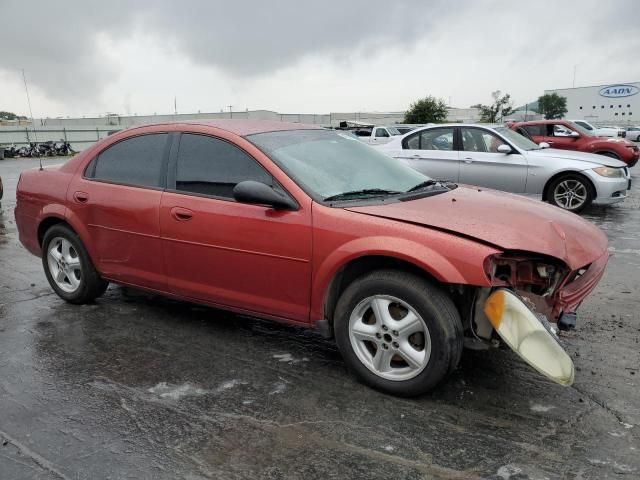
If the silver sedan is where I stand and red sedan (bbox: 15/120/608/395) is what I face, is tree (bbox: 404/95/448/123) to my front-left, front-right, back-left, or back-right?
back-right

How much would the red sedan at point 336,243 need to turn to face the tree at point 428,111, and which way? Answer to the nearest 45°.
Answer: approximately 135° to its left

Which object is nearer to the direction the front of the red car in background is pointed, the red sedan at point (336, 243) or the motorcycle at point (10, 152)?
the red sedan

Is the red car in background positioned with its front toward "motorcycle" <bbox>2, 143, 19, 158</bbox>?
no

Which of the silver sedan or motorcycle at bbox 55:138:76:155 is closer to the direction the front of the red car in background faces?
the silver sedan

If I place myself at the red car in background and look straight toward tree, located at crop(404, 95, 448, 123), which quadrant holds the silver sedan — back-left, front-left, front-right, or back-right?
back-left

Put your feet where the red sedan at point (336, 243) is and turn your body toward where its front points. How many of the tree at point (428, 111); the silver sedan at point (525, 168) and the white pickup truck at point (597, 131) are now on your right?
0

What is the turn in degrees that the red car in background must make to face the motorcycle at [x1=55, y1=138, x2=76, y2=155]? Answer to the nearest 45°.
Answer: approximately 135° to its right

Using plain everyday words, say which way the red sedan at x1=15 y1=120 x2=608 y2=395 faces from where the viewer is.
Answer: facing the viewer and to the right of the viewer

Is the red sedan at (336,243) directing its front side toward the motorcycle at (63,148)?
no

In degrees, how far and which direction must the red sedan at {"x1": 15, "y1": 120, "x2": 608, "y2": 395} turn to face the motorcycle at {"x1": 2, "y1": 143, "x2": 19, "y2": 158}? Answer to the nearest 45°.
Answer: approximately 180°

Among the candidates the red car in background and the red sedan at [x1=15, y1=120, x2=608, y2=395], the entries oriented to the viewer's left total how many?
0

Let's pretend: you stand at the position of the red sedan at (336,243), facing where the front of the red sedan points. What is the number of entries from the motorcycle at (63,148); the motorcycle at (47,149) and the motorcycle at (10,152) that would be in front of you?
0

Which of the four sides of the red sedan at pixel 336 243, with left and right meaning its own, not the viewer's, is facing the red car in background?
left

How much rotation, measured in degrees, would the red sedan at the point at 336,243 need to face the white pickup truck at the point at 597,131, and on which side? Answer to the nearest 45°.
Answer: approximately 90° to its left

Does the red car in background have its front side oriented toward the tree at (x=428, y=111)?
no

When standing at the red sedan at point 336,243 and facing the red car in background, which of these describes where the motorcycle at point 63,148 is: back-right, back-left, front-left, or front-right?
front-left

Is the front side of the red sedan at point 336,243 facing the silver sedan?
no
